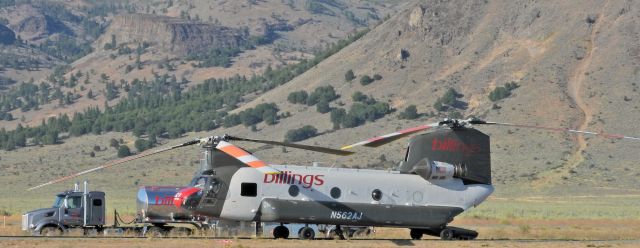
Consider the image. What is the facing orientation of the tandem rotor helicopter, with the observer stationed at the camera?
facing to the left of the viewer
